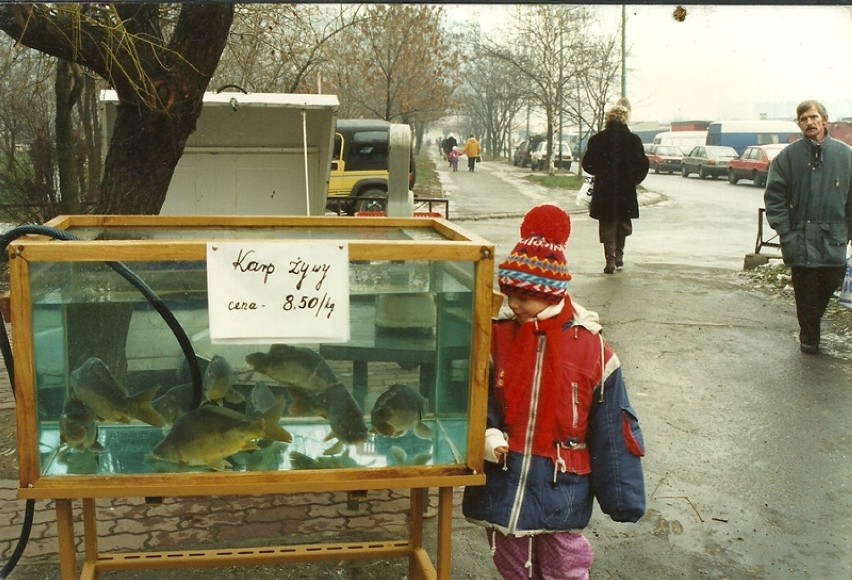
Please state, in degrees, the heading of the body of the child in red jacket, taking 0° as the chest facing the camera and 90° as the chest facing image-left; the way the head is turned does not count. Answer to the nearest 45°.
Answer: approximately 45°

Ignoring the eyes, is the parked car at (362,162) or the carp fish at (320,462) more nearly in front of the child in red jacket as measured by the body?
the carp fish

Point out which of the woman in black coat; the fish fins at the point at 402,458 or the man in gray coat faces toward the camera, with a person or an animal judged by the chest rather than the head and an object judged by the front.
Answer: the man in gray coat

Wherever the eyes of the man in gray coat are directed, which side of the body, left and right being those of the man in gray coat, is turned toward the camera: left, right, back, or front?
front

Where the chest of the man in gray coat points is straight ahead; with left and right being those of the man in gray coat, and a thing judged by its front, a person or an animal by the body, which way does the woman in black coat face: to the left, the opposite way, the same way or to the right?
the opposite way

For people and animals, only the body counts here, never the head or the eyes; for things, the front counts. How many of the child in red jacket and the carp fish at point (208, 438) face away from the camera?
0

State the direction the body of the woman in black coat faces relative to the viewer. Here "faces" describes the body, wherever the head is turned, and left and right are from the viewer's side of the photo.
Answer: facing away from the viewer

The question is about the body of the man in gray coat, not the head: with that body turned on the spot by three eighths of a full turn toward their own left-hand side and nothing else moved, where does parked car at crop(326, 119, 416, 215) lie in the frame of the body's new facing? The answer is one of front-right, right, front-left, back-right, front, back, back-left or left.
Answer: left

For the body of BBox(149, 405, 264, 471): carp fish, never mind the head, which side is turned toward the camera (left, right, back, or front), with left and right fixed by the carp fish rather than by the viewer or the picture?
left

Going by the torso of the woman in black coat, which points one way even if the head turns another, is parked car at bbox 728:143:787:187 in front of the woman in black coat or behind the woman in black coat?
in front

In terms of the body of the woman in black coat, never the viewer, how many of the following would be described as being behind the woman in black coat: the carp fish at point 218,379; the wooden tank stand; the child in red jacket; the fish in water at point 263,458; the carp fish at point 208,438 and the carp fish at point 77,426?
6

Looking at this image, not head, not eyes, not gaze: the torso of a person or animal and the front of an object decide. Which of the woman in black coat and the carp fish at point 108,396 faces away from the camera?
the woman in black coat

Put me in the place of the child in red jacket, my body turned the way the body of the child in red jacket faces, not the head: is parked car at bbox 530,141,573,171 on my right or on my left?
on my right

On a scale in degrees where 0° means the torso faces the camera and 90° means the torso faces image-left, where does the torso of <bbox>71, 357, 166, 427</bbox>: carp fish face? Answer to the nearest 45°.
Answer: approximately 90°

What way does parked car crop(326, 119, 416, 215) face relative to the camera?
to the viewer's left

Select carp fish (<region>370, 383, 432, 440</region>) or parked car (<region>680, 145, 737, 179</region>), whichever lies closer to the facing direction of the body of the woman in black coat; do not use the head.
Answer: the parked car

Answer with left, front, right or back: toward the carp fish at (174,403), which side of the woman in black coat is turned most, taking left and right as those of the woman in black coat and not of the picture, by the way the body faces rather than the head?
back

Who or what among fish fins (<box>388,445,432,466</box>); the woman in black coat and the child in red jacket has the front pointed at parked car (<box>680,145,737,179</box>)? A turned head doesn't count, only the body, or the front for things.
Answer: the woman in black coat
